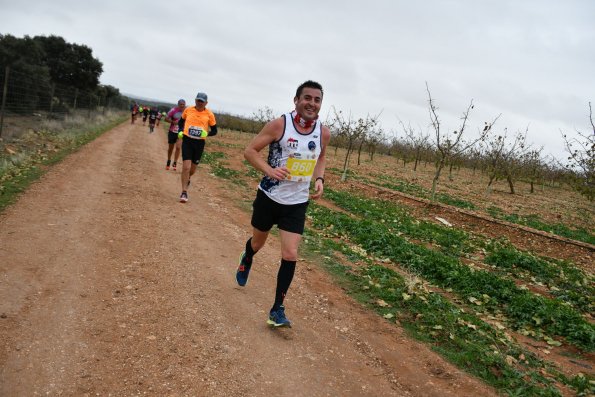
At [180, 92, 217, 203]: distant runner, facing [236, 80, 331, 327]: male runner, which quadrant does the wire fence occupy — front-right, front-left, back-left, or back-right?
back-right

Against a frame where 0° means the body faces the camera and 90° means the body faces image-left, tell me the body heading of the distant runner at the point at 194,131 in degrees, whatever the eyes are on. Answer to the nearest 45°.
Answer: approximately 0°

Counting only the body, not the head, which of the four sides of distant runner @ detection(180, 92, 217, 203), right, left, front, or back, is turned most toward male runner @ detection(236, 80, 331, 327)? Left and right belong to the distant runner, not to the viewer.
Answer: front

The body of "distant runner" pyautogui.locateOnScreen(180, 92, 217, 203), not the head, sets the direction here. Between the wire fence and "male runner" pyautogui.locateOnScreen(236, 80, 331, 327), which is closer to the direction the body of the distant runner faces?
the male runner

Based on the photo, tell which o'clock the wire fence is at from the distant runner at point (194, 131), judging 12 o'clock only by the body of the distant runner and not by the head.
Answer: The wire fence is roughly at 5 o'clock from the distant runner.
